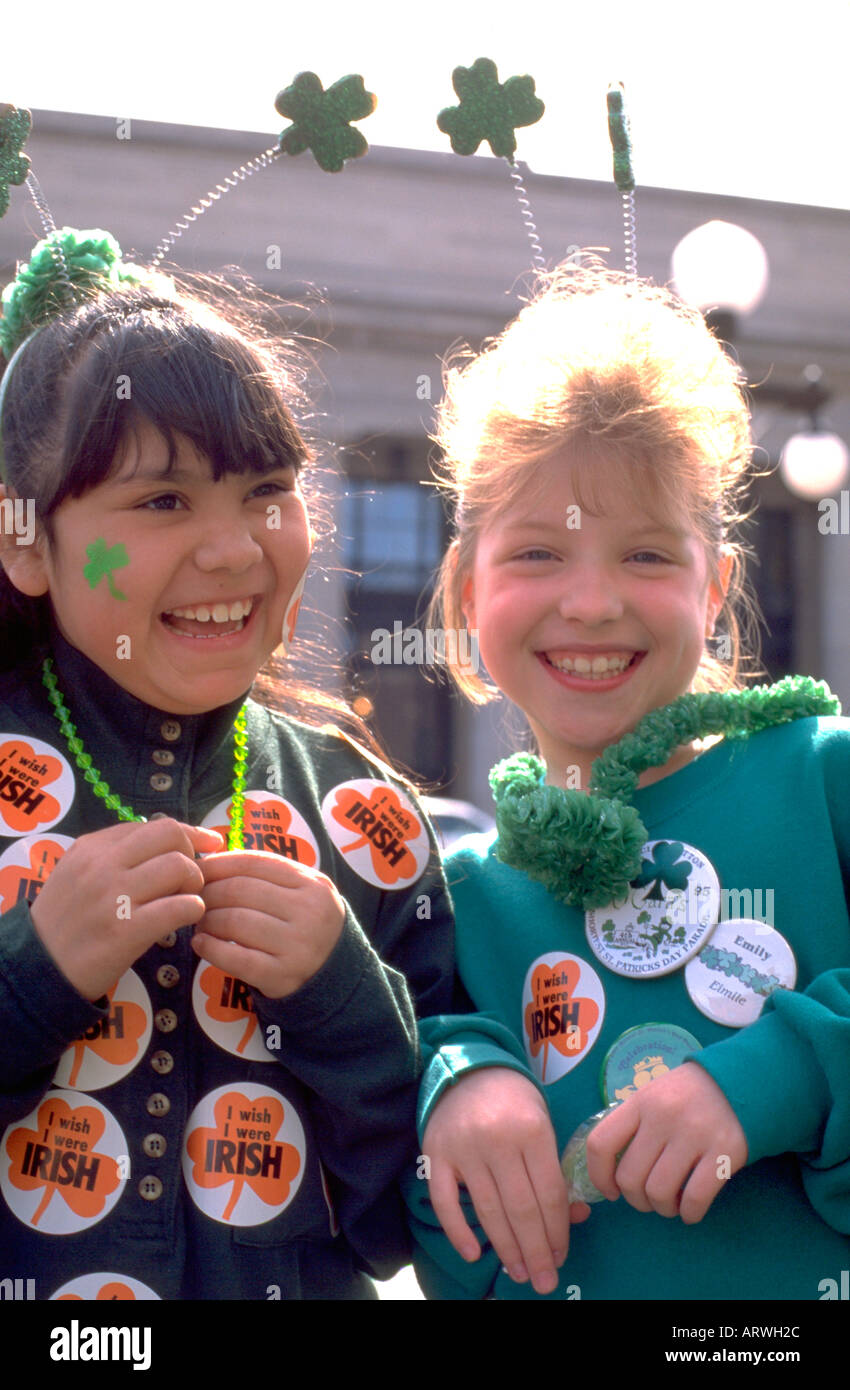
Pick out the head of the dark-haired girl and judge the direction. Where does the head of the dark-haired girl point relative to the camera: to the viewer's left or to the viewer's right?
to the viewer's right

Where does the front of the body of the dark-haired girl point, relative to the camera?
toward the camera

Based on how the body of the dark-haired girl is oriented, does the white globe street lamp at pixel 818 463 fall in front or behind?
behind
